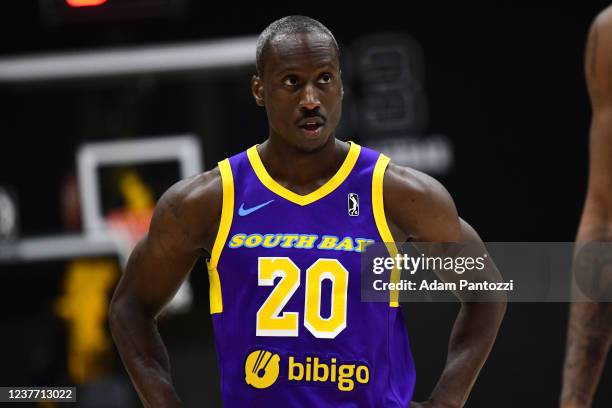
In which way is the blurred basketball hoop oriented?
toward the camera

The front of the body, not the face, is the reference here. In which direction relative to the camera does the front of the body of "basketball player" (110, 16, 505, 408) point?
toward the camera

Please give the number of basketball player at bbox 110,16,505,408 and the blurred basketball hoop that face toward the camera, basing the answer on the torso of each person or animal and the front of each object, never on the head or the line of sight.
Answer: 2

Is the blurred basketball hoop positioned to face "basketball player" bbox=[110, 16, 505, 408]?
yes

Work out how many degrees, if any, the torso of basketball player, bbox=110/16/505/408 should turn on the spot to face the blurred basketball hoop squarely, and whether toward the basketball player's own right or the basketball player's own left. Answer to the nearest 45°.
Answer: approximately 180°
